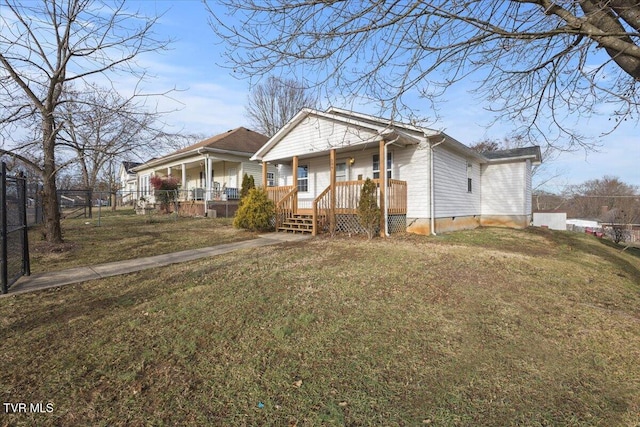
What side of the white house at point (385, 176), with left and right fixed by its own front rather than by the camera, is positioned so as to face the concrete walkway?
front

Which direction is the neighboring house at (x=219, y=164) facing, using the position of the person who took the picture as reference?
facing the viewer and to the left of the viewer

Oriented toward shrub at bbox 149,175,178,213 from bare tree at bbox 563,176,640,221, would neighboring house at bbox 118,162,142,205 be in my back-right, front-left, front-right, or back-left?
front-right

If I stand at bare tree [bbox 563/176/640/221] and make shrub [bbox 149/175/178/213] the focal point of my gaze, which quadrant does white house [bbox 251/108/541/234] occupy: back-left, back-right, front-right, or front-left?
front-left

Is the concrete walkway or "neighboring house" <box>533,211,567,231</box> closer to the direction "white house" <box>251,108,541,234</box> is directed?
the concrete walkway

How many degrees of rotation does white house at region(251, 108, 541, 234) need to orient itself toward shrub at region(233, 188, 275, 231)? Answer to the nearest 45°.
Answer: approximately 45° to its right

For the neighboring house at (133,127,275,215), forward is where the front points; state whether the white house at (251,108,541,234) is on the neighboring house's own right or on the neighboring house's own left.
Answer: on the neighboring house's own left

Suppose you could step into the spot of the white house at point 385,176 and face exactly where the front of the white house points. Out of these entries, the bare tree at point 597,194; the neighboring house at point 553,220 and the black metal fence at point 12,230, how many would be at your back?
2

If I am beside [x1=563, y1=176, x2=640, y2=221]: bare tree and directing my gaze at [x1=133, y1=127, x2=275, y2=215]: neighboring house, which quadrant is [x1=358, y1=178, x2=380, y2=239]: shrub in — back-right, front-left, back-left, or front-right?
front-left

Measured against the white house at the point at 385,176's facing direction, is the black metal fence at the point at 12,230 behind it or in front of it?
in front

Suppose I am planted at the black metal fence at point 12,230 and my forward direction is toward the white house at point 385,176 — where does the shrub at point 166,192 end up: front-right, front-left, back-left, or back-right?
front-left

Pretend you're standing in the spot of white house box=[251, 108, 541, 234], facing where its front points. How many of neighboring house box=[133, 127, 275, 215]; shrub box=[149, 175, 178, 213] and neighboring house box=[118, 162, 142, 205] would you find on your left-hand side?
0

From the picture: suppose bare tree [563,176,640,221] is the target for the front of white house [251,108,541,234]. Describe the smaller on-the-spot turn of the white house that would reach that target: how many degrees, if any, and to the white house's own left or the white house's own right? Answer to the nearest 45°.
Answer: approximately 180°
